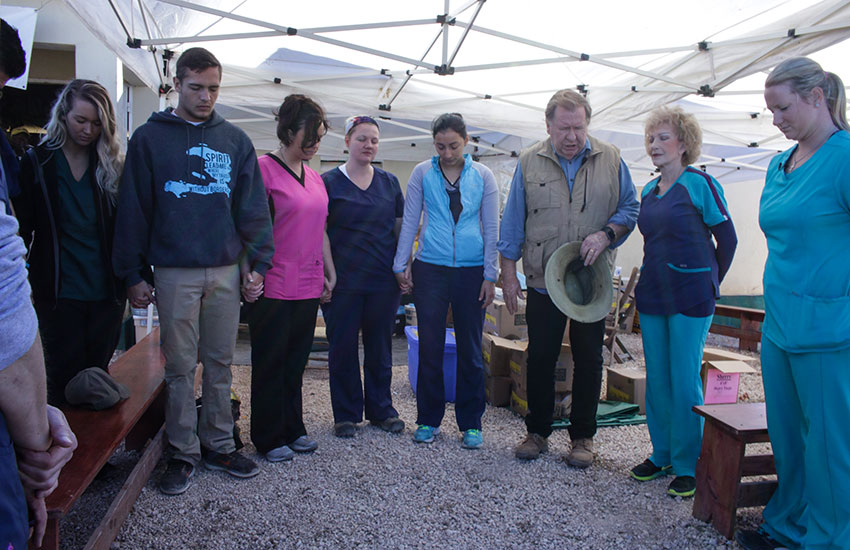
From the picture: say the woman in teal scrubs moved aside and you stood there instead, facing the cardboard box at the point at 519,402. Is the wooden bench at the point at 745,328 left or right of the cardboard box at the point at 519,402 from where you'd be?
right

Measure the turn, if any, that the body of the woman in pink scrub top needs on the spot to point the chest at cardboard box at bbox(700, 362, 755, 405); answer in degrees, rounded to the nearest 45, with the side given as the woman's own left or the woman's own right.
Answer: approximately 45° to the woman's own left

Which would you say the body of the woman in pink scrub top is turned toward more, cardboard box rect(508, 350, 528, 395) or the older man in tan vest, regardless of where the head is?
the older man in tan vest

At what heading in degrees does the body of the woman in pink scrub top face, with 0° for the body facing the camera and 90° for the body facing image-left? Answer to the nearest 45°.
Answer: approximately 315°
